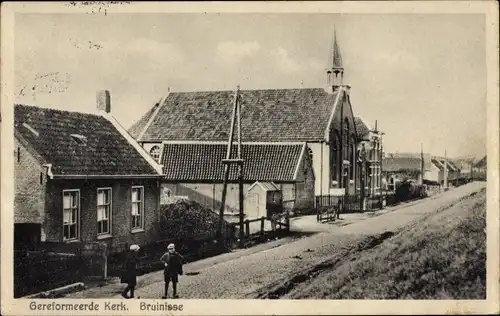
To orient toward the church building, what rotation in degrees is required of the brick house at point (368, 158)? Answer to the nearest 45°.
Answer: approximately 90° to its right

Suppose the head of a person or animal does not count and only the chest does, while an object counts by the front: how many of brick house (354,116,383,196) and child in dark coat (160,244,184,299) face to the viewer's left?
0

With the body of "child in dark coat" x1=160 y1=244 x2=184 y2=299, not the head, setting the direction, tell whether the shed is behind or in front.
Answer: behind

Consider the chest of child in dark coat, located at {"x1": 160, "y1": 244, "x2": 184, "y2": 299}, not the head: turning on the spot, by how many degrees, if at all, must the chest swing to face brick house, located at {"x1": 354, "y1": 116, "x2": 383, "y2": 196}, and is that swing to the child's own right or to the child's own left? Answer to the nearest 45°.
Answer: approximately 135° to the child's own left

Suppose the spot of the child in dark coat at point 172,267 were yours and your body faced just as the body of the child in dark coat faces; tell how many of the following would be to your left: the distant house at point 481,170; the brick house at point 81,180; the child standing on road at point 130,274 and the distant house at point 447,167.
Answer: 2

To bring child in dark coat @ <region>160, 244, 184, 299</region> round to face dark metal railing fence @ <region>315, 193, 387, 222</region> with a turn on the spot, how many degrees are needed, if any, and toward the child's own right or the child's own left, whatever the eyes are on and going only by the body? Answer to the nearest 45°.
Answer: approximately 135° to the child's own left

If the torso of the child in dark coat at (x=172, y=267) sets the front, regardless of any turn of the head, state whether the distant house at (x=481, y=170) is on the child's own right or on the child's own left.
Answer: on the child's own left

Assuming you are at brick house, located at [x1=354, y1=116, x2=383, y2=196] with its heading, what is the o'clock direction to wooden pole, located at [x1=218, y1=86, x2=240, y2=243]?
The wooden pole is roughly at 3 o'clock from the brick house.

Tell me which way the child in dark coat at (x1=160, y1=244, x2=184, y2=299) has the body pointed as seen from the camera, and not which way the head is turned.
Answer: toward the camera
